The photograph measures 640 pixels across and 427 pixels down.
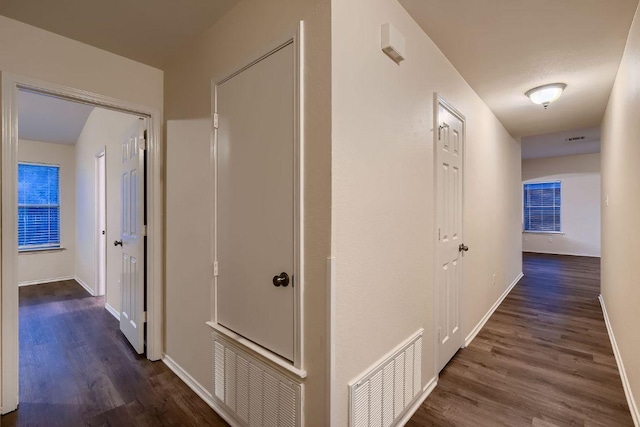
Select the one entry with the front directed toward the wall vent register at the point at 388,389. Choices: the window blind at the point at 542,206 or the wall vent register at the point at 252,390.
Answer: the window blind

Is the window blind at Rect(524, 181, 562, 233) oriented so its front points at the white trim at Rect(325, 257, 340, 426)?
yes

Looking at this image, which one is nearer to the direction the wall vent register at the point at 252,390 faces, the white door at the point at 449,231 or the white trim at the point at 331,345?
the white trim

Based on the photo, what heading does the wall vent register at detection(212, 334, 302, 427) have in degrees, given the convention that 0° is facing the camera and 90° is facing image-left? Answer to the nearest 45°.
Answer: approximately 45°

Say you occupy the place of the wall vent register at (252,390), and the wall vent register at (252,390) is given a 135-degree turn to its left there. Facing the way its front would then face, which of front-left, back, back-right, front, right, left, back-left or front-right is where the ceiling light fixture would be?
front

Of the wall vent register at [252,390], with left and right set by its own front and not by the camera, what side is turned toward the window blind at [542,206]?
back

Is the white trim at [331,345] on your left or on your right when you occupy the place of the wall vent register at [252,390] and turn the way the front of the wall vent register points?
on your left

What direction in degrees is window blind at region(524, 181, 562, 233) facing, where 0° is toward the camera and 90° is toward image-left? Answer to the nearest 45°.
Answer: approximately 0°

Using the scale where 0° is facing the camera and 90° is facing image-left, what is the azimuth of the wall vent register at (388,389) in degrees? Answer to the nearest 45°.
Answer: approximately 315°

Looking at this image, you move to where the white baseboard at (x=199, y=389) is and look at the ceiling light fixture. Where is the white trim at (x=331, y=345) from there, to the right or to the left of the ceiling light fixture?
right

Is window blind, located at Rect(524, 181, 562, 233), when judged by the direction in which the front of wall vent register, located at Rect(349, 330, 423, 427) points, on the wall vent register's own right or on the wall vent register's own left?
on the wall vent register's own left
